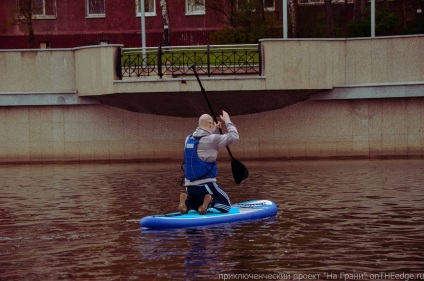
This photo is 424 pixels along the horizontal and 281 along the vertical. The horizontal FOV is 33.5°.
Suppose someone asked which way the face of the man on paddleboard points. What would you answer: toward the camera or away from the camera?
away from the camera

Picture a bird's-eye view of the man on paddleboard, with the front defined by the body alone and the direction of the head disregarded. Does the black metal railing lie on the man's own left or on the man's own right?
on the man's own left

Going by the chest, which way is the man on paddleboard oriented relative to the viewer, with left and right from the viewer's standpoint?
facing away from the viewer and to the right of the viewer
